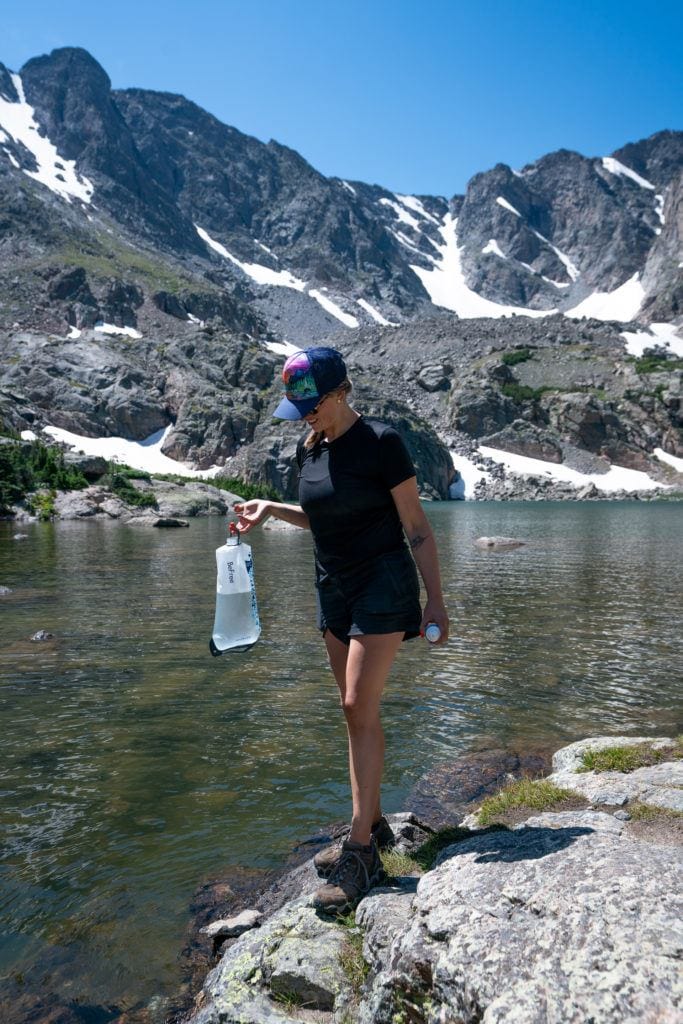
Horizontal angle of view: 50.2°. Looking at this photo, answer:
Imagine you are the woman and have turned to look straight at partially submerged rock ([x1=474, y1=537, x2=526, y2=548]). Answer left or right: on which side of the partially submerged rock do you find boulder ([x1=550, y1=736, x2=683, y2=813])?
right

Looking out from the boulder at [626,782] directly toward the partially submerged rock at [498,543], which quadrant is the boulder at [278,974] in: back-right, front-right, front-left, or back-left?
back-left

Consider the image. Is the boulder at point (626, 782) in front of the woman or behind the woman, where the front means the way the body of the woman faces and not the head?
behind

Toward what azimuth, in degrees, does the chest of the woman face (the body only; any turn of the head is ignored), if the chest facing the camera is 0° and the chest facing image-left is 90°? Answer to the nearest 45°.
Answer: approximately 45°

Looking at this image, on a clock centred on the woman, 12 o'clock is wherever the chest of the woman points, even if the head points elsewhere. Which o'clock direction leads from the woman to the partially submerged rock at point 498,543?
The partially submerged rock is roughly at 5 o'clock from the woman.

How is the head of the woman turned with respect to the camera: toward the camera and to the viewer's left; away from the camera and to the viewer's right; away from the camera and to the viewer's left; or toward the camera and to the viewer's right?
toward the camera and to the viewer's left

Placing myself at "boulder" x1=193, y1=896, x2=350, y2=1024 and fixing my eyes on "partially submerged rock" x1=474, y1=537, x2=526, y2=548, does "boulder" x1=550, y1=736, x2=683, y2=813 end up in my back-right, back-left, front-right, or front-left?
front-right
